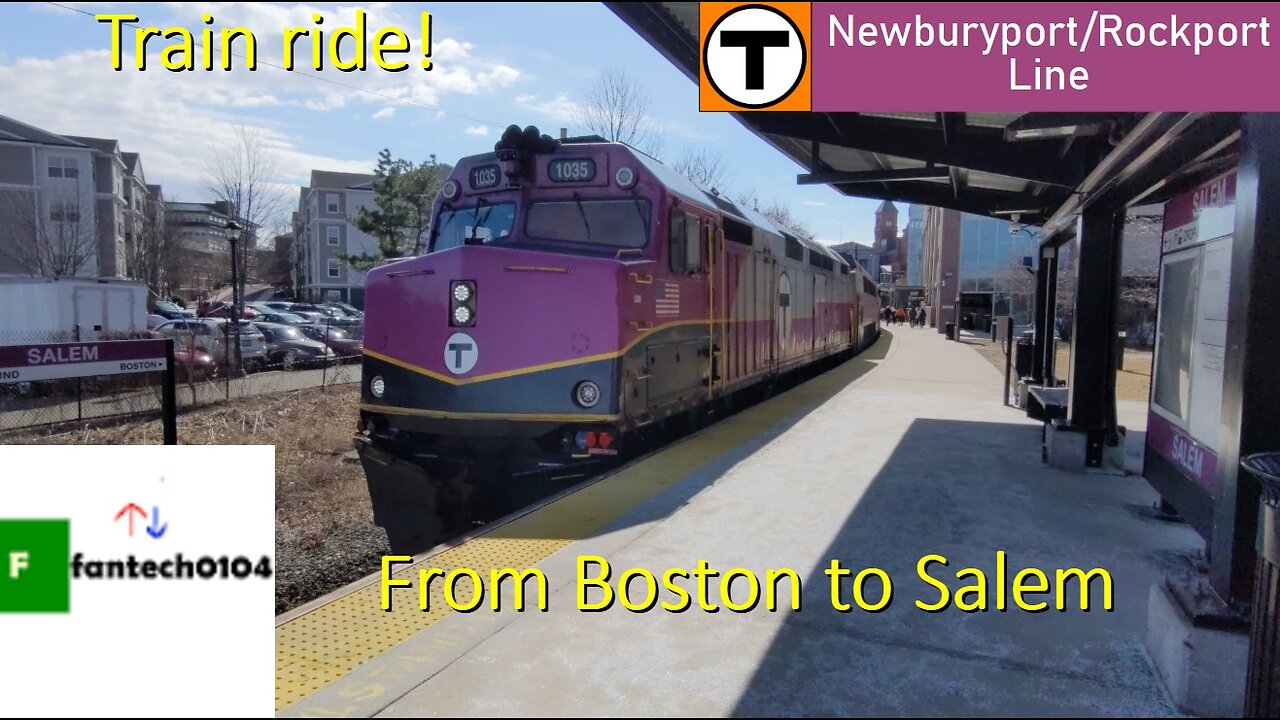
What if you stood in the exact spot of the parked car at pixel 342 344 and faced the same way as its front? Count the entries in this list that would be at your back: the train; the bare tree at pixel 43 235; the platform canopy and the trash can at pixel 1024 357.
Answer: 1

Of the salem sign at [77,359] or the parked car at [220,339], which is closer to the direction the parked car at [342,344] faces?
the salem sign

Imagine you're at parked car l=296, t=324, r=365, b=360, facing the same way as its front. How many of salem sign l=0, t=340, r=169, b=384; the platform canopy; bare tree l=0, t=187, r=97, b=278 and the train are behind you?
1

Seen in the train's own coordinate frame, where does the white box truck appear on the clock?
The white box truck is roughly at 3 o'clock from the train.

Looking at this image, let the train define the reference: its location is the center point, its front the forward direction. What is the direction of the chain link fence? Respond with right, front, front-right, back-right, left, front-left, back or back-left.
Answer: right

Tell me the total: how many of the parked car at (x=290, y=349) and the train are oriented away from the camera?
0

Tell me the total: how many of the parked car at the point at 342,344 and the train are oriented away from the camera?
0

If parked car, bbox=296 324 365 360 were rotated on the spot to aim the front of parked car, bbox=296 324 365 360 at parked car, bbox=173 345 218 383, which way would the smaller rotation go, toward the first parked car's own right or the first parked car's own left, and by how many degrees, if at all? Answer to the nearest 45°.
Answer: approximately 45° to the first parked car's own right

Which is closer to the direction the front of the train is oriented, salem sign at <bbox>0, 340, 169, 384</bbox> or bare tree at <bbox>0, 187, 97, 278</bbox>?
the salem sign

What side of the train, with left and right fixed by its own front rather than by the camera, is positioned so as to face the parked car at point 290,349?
right
